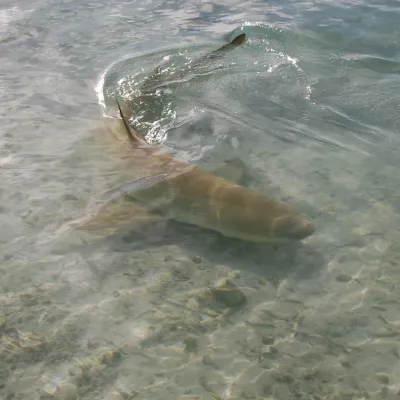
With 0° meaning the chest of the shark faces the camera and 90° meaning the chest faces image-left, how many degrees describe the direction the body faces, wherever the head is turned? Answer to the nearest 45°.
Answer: approximately 315°
